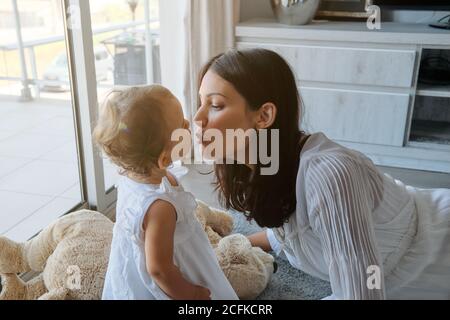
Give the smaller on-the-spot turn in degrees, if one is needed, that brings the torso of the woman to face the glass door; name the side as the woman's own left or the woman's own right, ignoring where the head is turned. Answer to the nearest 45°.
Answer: approximately 45° to the woman's own right

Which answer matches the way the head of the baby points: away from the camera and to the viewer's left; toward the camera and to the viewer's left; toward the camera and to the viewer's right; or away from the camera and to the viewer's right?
away from the camera and to the viewer's right

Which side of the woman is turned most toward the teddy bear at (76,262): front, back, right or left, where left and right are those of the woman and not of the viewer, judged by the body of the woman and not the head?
front

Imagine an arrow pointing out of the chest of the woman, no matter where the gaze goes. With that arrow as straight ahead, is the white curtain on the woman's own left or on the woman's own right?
on the woman's own right

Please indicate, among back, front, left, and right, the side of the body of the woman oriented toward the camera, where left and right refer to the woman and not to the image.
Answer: left
